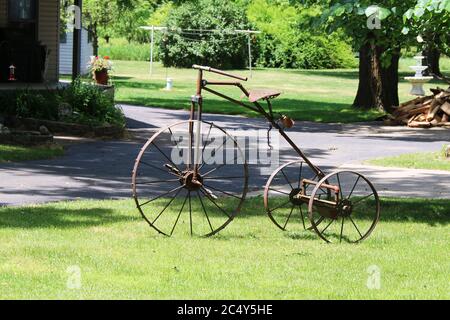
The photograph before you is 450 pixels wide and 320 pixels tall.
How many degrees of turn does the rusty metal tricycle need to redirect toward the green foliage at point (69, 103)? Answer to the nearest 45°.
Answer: approximately 90° to its right

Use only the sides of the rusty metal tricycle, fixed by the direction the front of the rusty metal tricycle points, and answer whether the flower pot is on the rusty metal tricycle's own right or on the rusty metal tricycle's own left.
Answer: on the rusty metal tricycle's own right

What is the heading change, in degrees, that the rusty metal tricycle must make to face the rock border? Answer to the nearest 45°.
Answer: approximately 90° to its right

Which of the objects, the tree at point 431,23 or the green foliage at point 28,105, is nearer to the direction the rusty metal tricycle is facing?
the green foliage

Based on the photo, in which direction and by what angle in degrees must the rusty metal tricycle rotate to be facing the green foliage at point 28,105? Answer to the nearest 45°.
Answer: approximately 45° to its right

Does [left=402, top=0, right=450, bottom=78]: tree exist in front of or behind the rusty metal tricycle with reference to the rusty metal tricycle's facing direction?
behind

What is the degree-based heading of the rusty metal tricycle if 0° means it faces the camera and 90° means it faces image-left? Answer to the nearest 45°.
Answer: approximately 90°
